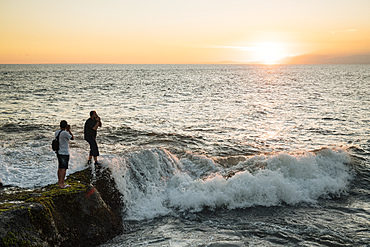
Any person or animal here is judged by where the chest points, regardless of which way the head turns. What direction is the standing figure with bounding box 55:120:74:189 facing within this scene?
to the viewer's right

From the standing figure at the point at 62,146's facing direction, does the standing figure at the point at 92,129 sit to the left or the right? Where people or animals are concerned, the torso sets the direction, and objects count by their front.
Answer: on its left
